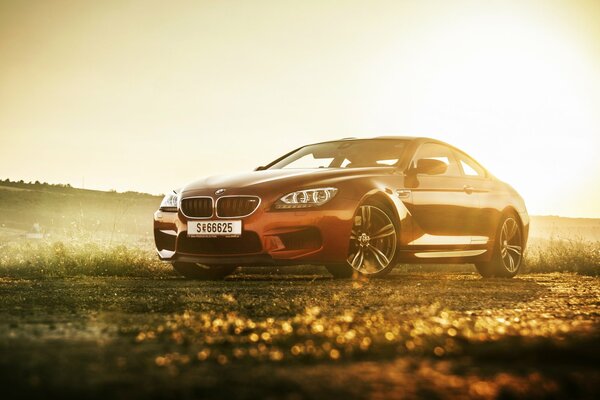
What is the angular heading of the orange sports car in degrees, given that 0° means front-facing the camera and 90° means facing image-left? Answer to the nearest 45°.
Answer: approximately 45°
